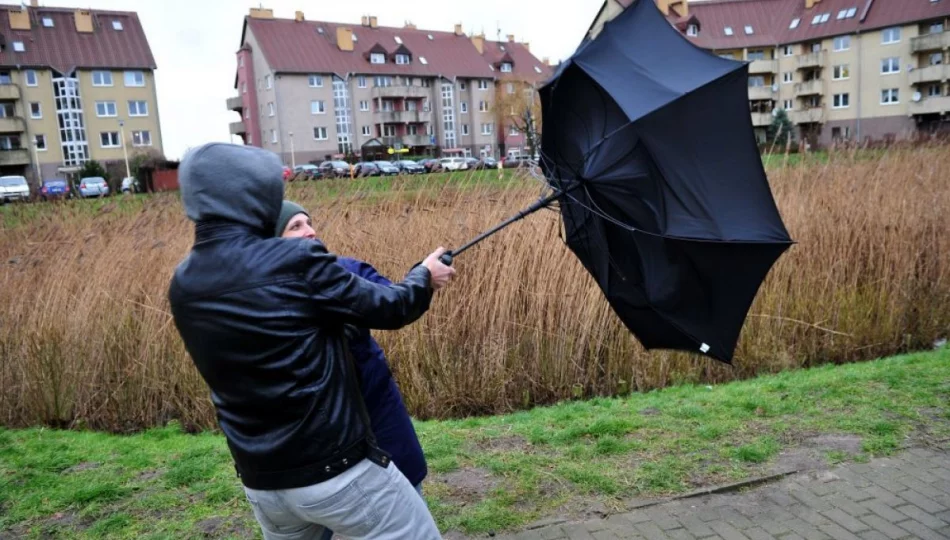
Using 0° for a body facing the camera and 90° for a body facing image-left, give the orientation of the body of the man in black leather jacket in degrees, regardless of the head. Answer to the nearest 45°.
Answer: approximately 225°
